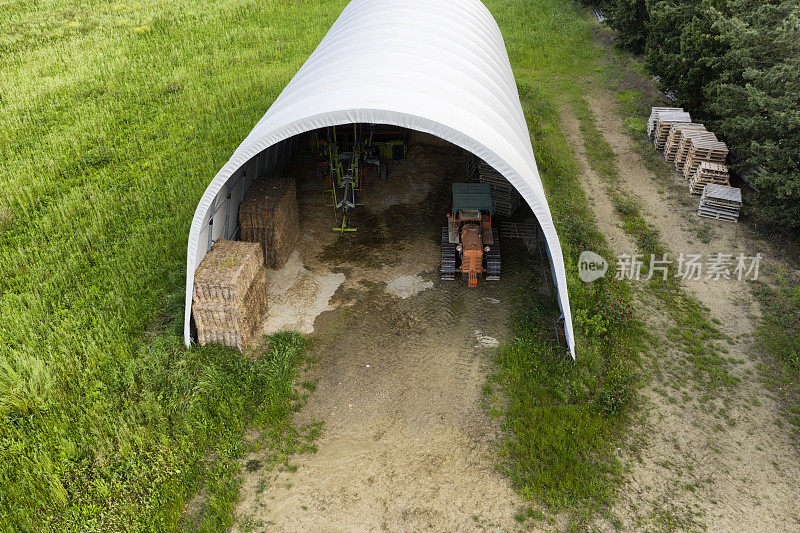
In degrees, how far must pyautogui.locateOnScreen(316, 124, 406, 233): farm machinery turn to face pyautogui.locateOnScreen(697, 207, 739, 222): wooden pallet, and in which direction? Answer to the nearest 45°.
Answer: approximately 90° to its left

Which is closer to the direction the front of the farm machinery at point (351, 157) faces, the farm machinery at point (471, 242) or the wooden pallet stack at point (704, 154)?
the farm machinery

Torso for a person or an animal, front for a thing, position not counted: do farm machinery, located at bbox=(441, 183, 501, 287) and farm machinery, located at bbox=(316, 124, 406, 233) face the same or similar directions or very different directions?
same or similar directions

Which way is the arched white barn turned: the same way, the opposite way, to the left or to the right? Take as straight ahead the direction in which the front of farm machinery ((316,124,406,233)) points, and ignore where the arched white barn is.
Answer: the same way

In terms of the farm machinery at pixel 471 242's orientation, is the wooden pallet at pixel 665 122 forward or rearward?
rearward

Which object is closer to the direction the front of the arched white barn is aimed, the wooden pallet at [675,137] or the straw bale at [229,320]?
the straw bale

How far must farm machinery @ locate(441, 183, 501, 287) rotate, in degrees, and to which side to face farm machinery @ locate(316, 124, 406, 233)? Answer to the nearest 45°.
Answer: approximately 135° to its right

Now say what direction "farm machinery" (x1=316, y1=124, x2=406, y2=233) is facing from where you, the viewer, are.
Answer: facing the viewer

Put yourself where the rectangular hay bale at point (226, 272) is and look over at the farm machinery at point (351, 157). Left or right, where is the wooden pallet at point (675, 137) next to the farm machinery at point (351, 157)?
right

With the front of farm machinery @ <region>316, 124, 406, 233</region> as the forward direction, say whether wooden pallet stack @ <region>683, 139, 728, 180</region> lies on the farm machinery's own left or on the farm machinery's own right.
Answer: on the farm machinery's own left

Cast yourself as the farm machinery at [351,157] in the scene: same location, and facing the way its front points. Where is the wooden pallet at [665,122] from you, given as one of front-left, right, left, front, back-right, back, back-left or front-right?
left

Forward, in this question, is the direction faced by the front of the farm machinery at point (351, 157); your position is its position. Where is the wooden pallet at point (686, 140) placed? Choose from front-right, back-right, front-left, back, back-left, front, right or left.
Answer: left

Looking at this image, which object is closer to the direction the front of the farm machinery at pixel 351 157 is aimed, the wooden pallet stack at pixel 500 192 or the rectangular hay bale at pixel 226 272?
the rectangular hay bale

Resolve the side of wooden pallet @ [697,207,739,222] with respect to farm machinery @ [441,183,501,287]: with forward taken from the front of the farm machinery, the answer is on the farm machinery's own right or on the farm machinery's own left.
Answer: on the farm machinery's own left

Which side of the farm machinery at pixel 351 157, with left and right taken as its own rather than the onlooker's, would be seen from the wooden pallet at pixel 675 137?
left

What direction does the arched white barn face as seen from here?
toward the camera

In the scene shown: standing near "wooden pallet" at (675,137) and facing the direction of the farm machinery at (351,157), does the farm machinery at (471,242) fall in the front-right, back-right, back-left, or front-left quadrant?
front-left

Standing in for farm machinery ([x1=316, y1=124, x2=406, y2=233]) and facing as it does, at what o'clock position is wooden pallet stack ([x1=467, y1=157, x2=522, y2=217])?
The wooden pallet stack is roughly at 10 o'clock from the farm machinery.
